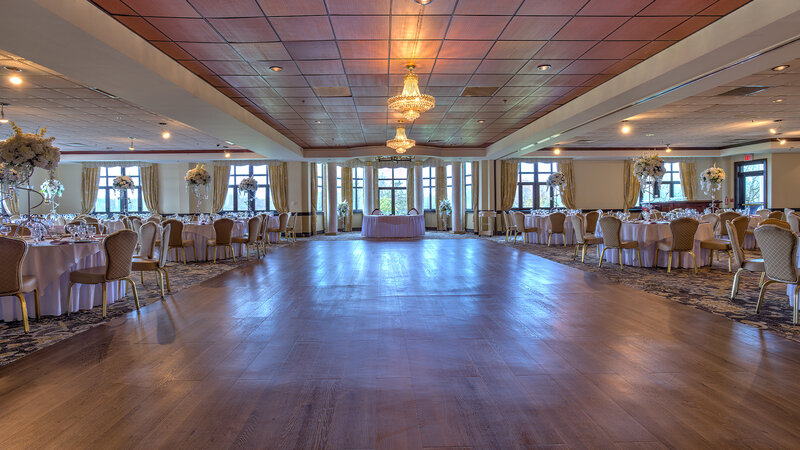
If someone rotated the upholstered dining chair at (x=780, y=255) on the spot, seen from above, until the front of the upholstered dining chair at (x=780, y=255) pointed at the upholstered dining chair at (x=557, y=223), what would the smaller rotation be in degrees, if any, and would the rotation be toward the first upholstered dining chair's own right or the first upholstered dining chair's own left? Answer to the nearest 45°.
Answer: approximately 90° to the first upholstered dining chair's own left

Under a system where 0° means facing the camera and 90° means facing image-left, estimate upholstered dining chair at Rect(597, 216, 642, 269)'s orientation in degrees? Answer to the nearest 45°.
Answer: approximately 225°

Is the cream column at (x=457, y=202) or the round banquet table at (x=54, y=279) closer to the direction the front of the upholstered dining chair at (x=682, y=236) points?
the cream column

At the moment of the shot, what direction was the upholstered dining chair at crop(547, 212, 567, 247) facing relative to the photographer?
facing away from the viewer

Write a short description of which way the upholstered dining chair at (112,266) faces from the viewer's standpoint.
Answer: facing away from the viewer and to the left of the viewer

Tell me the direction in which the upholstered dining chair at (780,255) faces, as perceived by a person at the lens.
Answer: facing away from the viewer and to the right of the viewer

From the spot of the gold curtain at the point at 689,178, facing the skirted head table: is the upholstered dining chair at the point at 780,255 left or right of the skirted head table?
left

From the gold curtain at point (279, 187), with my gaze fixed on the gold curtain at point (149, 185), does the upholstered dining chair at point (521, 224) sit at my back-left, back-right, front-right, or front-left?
back-left

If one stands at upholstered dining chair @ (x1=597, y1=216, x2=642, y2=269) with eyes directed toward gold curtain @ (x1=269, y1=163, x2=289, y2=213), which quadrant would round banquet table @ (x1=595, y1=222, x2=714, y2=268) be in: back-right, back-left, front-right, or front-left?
back-right
